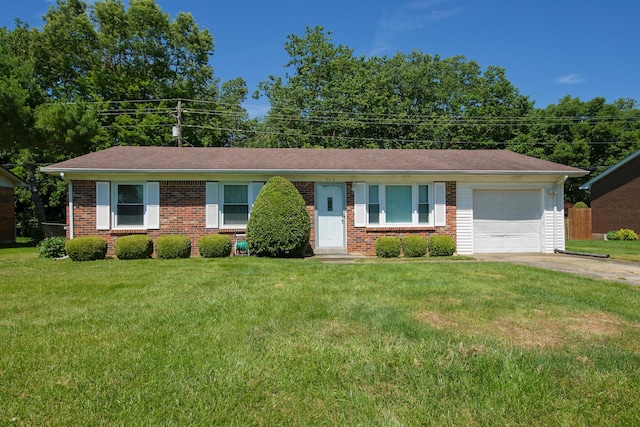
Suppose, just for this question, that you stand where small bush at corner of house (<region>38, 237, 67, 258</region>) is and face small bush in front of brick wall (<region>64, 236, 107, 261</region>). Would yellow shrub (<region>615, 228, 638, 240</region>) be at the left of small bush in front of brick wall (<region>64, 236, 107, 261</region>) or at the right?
left

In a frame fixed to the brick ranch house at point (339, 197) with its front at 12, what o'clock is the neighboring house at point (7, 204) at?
The neighboring house is roughly at 4 o'clock from the brick ranch house.

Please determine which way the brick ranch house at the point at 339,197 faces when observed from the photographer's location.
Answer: facing the viewer

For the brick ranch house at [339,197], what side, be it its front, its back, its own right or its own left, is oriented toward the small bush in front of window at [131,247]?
right

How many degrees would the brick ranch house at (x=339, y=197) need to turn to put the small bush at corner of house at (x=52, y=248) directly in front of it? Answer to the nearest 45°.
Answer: approximately 90° to its right

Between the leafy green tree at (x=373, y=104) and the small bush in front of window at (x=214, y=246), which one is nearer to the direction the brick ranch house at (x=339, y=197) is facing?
the small bush in front of window

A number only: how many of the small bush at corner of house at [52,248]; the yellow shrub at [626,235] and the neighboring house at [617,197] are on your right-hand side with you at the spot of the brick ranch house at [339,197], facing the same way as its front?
1

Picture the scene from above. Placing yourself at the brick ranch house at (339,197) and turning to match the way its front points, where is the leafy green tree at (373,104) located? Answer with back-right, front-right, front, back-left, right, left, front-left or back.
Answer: back

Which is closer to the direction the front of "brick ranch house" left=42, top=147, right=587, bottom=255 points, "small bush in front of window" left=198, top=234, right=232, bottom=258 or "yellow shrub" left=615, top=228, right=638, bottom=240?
the small bush in front of window

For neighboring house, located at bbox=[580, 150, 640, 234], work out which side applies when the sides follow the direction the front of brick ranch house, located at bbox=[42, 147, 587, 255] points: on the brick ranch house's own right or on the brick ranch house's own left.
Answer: on the brick ranch house's own left

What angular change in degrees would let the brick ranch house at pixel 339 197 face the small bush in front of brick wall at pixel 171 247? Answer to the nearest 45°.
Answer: approximately 90° to its right

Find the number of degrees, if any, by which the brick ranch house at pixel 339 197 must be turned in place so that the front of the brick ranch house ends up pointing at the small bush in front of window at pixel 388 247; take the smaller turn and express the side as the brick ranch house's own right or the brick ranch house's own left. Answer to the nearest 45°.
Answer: approximately 45° to the brick ranch house's own left

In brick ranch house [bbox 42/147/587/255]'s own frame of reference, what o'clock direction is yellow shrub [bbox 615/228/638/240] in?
The yellow shrub is roughly at 8 o'clock from the brick ranch house.

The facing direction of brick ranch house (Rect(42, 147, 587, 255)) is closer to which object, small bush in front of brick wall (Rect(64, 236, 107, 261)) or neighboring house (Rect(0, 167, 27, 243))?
the small bush in front of brick wall

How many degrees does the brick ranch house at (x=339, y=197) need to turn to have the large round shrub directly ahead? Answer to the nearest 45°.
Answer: approximately 45° to its right
